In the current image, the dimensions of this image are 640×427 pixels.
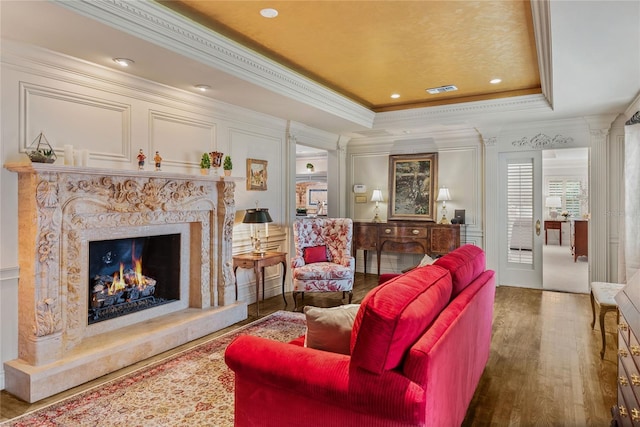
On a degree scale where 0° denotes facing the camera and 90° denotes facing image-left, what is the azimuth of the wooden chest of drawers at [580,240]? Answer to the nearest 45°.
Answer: approximately 45°

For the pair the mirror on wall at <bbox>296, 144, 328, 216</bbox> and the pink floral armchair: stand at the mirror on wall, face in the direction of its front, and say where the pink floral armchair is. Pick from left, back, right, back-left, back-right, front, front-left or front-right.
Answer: front-right

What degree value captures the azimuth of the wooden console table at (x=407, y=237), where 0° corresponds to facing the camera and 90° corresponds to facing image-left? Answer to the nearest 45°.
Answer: approximately 0°

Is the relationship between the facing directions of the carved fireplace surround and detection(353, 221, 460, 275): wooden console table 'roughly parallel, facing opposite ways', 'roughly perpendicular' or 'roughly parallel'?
roughly perpendicular

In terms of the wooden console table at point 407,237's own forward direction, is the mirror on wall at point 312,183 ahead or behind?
behind

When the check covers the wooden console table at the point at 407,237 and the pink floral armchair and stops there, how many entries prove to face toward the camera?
2

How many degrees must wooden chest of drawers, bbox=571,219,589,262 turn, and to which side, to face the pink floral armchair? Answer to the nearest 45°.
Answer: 0° — it already faces it

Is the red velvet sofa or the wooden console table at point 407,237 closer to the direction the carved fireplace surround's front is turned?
the red velvet sofa

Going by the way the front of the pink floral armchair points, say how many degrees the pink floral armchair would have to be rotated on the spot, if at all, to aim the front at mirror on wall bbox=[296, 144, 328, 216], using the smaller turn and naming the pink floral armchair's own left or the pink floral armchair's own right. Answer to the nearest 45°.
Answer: approximately 180°

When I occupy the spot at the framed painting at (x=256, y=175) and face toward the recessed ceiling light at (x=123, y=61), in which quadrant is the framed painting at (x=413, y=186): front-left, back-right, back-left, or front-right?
back-left

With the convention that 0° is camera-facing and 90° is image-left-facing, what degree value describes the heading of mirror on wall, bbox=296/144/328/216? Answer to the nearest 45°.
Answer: approximately 315°
